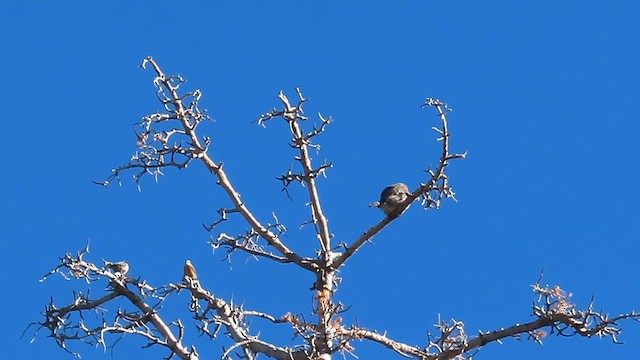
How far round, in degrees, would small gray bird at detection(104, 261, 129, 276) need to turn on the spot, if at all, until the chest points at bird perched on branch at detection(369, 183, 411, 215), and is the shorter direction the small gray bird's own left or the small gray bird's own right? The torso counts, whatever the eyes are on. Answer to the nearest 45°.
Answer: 0° — it already faces it

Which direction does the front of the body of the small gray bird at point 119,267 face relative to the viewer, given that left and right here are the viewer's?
facing to the right of the viewer
